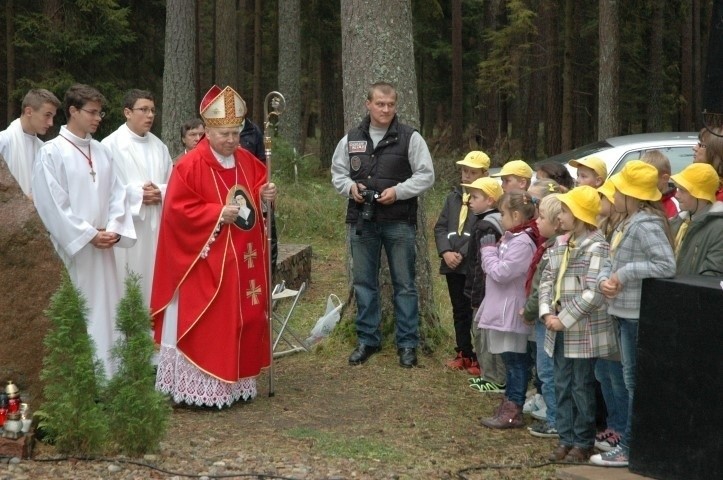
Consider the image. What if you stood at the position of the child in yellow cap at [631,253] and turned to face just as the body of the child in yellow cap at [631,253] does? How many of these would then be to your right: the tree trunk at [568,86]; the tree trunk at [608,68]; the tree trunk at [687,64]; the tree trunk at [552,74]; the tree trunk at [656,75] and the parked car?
6

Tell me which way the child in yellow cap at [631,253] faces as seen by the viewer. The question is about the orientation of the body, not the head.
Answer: to the viewer's left

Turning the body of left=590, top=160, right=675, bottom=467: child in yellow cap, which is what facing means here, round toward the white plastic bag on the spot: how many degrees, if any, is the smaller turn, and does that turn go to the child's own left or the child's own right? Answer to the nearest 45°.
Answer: approximately 45° to the child's own right

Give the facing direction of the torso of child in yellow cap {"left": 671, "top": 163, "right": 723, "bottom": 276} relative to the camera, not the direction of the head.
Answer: to the viewer's left

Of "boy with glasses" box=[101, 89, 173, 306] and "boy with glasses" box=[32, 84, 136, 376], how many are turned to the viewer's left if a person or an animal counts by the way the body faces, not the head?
0

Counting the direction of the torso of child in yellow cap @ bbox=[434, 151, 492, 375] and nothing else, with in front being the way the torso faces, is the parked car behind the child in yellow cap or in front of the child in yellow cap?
behind

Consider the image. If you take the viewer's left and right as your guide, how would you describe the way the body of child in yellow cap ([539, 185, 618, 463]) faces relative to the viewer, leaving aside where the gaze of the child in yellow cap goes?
facing the viewer and to the left of the viewer

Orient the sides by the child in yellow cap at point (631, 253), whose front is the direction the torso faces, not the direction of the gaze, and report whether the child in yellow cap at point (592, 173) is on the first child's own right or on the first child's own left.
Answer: on the first child's own right

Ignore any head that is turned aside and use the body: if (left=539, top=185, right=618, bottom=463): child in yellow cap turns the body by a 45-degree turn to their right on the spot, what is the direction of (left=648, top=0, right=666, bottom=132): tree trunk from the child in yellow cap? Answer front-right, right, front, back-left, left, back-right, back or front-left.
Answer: right

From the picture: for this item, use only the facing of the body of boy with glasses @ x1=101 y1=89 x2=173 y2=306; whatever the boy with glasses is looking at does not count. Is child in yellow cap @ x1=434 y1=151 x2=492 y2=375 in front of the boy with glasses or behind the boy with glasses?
in front

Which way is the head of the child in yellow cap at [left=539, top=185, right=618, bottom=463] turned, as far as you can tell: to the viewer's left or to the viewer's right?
to the viewer's left

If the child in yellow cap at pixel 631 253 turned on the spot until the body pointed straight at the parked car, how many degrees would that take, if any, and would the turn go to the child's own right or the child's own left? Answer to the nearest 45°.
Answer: approximately 90° to the child's own right
